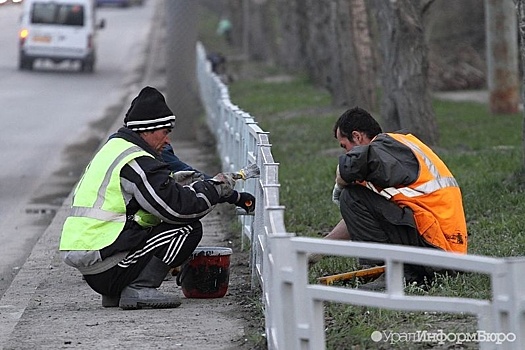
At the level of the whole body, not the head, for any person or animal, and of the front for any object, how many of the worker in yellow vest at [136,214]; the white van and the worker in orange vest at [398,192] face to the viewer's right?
1

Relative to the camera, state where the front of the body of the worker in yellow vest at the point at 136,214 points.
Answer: to the viewer's right

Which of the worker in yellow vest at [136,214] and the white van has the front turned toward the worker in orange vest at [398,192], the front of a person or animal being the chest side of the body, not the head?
the worker in yellow vest at [136,214]

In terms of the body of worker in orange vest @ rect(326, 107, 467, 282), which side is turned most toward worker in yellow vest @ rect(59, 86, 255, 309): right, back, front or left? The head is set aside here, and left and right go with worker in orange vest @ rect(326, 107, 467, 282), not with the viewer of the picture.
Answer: front

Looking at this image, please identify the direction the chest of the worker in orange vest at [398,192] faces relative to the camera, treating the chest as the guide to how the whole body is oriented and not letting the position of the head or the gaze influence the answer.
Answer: to the viewer's left

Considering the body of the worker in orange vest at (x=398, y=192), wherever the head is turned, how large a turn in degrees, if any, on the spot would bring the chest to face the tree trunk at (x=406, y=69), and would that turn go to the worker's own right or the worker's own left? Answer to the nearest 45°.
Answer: approximately 90° to the worker's own right

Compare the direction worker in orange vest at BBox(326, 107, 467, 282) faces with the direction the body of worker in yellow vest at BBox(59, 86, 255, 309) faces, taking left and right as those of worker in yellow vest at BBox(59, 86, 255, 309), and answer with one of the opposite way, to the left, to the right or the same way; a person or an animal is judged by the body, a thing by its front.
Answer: the opposite way

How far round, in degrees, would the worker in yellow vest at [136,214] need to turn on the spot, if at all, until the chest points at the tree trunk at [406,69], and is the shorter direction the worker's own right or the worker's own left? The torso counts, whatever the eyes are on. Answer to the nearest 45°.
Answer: approximately 45° to the worker's own left

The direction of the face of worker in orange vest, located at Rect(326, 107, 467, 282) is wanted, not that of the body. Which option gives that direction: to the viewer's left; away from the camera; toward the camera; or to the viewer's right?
to the viewer's left

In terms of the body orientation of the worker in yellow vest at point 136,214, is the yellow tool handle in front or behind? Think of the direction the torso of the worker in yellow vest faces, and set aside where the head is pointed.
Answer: in front
